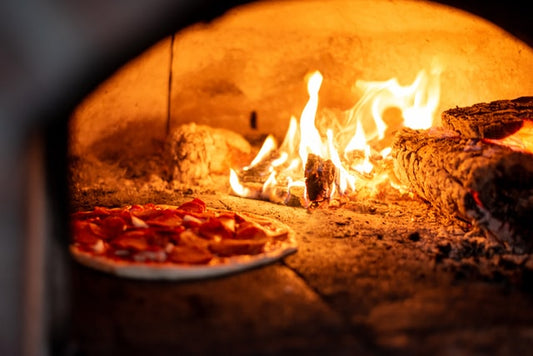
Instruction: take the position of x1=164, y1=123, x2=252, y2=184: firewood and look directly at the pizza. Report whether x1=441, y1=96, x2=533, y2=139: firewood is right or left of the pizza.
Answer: left

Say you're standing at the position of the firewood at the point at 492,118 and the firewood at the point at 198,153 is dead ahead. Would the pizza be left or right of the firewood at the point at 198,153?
left

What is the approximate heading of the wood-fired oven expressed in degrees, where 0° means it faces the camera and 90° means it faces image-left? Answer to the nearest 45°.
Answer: approximately 0°
